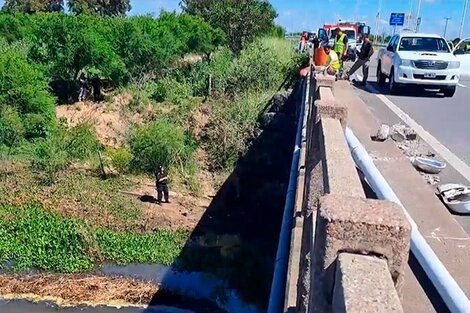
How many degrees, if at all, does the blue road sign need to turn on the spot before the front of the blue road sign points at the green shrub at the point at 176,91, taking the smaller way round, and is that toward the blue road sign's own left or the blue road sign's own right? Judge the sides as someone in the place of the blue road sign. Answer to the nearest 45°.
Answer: approximately 45° to the blue road sign's own right

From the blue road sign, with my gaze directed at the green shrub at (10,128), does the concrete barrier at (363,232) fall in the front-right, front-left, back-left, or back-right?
front-left

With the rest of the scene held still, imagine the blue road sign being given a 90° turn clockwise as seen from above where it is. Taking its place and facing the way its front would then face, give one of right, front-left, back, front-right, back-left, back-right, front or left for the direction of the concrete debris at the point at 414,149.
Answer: left

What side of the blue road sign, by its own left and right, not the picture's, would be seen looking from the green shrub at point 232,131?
front

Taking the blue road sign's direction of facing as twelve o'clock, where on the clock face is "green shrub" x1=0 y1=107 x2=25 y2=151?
The green shrub is roughly at 1 o'clock from the blue road sign.

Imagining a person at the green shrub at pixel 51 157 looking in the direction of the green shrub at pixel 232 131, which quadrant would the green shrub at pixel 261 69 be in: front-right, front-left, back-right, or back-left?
front-left

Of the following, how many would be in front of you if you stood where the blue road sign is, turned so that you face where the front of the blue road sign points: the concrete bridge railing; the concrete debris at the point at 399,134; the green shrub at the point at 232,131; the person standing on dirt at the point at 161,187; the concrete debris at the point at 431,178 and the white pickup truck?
6

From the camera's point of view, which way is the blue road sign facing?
toward the camera

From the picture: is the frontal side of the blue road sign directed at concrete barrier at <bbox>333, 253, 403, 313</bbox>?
yes

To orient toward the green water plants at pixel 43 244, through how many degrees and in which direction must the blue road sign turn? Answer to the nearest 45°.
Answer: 0° — it already faces it

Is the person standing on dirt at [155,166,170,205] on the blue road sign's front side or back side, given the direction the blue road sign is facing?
on the front side

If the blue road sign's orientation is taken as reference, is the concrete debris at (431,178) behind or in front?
in front

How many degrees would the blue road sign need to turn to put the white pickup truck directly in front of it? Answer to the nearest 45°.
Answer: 0° — it already faces it
